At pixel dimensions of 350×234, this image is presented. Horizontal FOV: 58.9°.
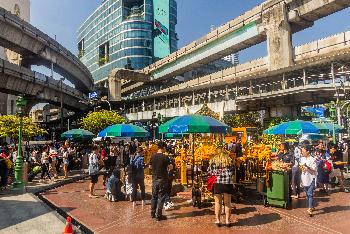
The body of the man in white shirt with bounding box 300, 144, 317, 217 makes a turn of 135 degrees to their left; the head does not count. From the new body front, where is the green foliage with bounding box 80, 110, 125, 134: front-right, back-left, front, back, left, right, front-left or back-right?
back-left

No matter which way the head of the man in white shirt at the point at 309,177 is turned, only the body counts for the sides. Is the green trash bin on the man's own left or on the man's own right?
on the man's own right

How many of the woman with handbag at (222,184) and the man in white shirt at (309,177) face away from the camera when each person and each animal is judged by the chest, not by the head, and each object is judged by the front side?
1

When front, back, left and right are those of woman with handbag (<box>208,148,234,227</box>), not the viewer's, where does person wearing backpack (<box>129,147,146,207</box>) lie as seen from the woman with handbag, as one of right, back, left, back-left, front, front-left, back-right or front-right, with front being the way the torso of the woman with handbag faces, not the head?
front-left

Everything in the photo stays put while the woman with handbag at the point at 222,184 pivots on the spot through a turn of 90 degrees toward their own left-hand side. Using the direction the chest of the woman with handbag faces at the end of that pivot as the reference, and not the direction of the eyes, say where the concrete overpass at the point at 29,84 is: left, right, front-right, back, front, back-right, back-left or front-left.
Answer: front-right

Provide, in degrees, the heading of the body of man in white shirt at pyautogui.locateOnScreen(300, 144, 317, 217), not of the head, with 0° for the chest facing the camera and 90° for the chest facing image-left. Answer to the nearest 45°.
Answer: approximately 45°

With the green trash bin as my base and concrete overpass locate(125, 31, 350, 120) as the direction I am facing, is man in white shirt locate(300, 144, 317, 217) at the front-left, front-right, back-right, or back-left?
back-right

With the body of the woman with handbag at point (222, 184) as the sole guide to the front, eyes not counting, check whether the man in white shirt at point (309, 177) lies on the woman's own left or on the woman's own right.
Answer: on the woman's own right

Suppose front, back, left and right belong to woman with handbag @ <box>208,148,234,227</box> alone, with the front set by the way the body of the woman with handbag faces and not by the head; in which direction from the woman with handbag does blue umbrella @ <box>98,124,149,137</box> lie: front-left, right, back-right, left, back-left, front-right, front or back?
front-left

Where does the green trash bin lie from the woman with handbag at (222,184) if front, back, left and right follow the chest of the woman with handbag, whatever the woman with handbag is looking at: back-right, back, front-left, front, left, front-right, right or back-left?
front-right

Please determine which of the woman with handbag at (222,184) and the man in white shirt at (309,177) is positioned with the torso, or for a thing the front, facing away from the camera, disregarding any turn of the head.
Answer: the woman with handbag

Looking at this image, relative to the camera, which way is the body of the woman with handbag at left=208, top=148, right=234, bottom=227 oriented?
away from the camera

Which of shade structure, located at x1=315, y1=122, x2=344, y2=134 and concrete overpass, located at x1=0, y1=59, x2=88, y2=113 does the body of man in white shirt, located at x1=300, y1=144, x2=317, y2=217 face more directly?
the concrete overpass
